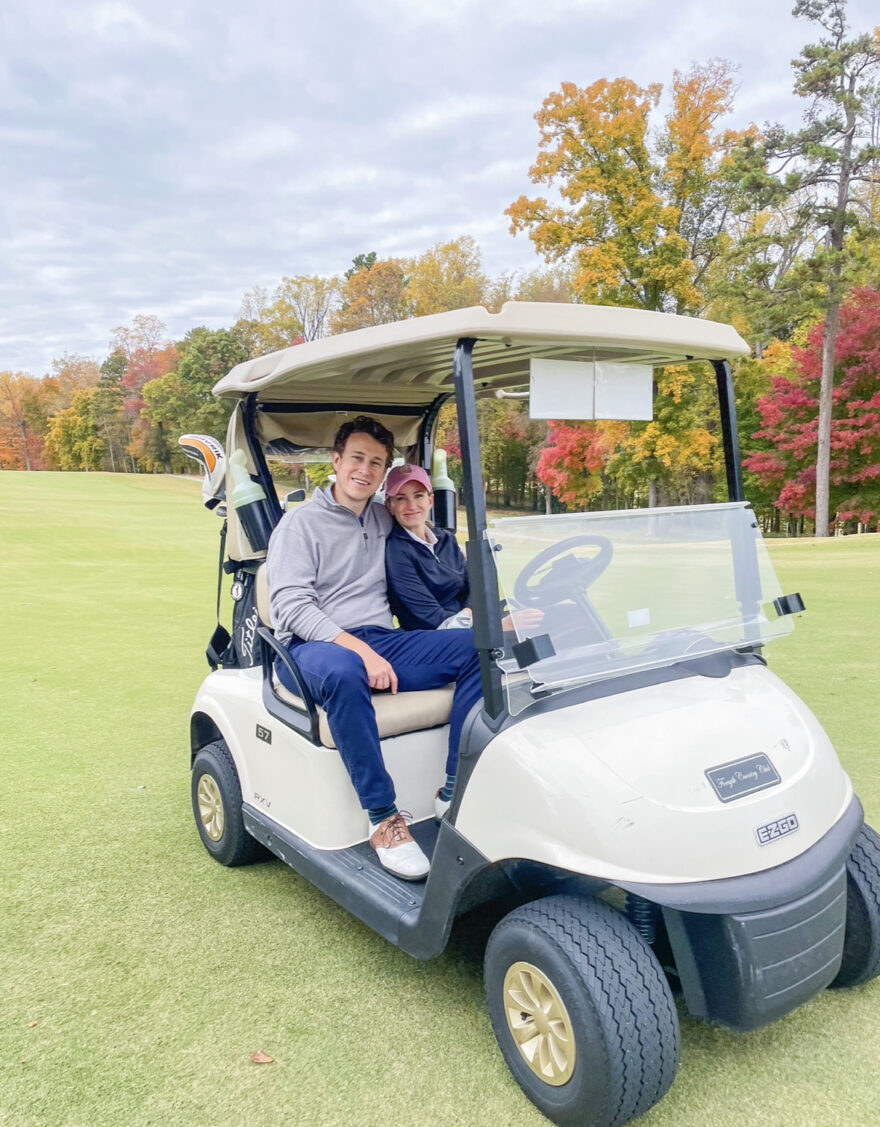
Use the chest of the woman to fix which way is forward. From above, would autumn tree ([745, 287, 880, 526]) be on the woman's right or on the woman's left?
on the woman's left

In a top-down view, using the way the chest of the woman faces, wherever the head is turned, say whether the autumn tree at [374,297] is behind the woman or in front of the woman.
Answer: behind

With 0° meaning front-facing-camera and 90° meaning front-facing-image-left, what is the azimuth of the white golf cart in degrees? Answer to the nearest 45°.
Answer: approximately 315°

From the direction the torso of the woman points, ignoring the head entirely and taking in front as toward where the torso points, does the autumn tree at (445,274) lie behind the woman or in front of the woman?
behind

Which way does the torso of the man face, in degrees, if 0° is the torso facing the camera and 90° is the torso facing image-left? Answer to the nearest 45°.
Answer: approximately 315°

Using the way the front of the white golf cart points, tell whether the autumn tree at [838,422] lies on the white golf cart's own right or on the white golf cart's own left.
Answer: on the white golf cart's own left

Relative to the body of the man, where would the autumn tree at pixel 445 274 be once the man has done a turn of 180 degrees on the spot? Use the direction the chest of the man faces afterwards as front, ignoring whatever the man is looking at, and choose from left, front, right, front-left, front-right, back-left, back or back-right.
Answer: front-right

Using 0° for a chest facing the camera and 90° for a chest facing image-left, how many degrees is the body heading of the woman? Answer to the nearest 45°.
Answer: approximately 315°
